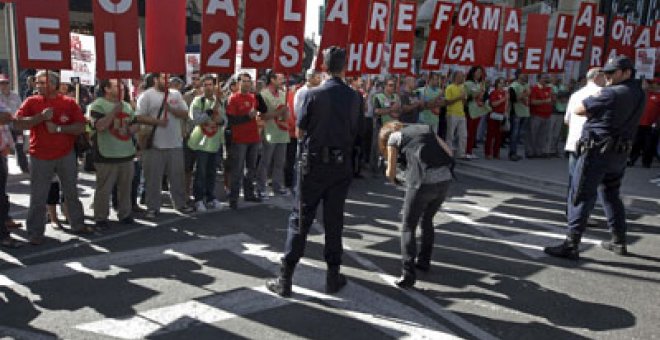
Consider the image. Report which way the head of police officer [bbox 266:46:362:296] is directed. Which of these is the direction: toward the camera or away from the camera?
away from the camera

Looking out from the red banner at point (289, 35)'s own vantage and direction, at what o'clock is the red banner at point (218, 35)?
the red banner at point (218, 35) is roughly at 2 o'clock from the red banner at point (289, 35).

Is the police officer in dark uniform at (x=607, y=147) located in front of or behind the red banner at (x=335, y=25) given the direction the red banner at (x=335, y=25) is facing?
in front

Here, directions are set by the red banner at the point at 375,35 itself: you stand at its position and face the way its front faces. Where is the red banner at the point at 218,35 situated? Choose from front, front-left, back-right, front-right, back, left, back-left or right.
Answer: front-right

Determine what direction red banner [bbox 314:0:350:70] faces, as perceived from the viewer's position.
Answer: facing the viewer

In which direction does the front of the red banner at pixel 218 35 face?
toward the camera

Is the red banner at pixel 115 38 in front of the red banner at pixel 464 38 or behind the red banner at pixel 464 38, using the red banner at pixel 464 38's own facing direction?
in front

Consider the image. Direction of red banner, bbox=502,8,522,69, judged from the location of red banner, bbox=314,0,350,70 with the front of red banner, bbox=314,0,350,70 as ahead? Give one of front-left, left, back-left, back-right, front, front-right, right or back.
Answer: back-left

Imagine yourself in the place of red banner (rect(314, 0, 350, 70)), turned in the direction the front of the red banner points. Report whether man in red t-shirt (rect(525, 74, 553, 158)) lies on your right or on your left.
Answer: on your left

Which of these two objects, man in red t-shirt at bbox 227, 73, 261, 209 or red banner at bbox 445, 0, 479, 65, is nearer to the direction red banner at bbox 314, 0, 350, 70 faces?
the man in red t-shirt

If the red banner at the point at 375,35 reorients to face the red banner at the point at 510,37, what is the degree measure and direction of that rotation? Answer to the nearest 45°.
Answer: approximately 135° to its left

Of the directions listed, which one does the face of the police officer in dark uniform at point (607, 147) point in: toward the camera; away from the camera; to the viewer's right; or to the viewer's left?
to the viewer's left

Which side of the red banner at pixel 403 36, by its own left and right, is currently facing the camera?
front

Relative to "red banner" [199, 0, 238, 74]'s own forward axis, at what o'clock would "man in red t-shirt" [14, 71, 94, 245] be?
The man in red t-shirt is roughly at 2 o'clock from the red banner.

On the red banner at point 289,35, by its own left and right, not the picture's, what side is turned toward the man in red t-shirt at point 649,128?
left
